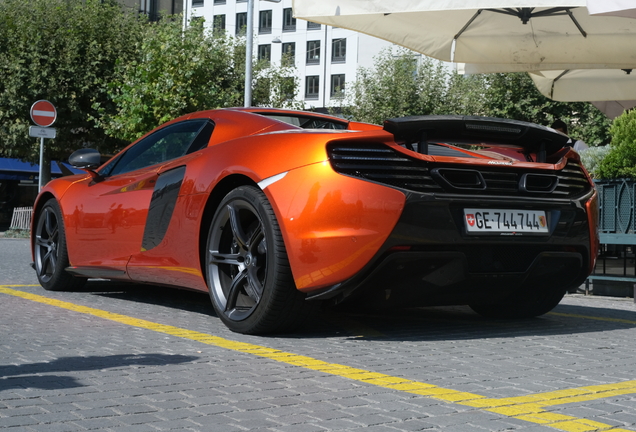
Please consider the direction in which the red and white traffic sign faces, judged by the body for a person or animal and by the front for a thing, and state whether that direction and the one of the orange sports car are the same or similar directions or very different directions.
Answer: very different directions

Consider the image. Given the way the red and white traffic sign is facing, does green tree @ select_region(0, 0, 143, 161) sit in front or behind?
behind

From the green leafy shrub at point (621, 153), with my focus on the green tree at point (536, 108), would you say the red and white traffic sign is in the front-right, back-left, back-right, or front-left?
front-left

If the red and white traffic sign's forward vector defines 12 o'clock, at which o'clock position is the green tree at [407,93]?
The green tree is roughly at 7 o'clock from the red and white traffic sign.

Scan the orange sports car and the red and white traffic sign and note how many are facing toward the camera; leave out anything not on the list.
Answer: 1

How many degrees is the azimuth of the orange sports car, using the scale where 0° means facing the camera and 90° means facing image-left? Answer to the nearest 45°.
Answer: approximately 135°

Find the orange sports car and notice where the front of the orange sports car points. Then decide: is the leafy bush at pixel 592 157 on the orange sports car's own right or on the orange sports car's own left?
on the orange sports car's own right

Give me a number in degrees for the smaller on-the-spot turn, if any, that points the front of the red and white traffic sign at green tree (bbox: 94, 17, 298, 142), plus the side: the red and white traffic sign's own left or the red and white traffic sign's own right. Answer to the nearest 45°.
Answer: approximately 135° to the red and white traffic sign's own left

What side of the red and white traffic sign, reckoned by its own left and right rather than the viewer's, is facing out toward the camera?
front

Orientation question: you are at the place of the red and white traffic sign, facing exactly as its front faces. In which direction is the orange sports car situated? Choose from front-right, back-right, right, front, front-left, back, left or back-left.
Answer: front

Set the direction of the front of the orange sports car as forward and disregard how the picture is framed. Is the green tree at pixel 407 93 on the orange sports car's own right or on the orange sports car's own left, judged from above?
on the orange sports car's own right

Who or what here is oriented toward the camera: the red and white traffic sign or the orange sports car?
the red and white traffic sign

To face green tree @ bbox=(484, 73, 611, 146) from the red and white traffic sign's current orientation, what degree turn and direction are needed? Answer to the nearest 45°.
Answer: approximately 135° to its left
